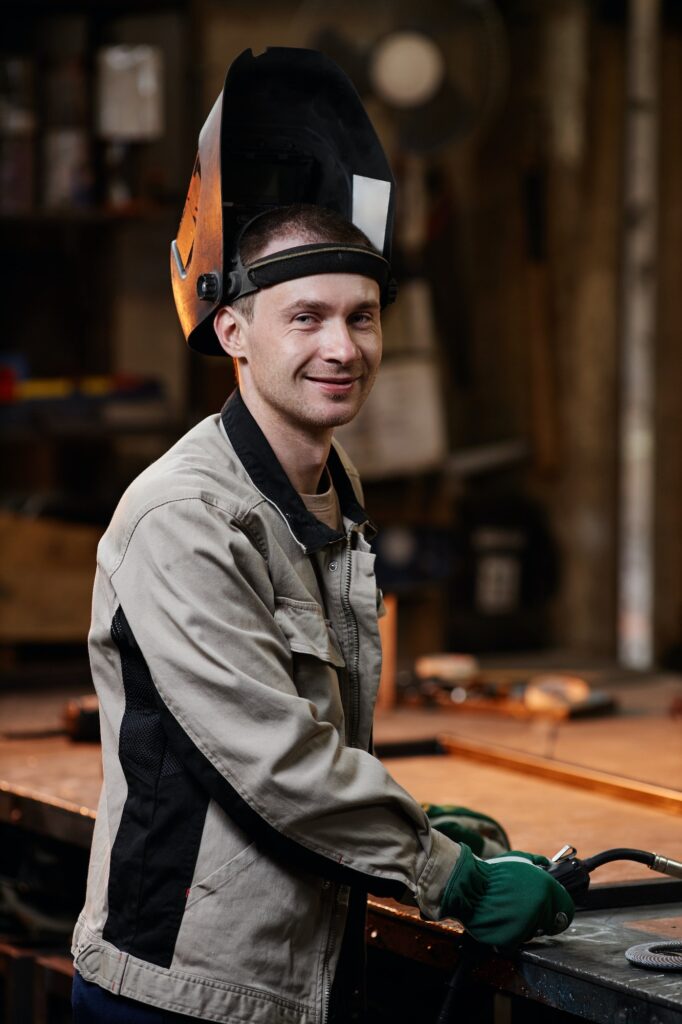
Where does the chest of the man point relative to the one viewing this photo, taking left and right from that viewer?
facing the viewer and to the right of the viewer
